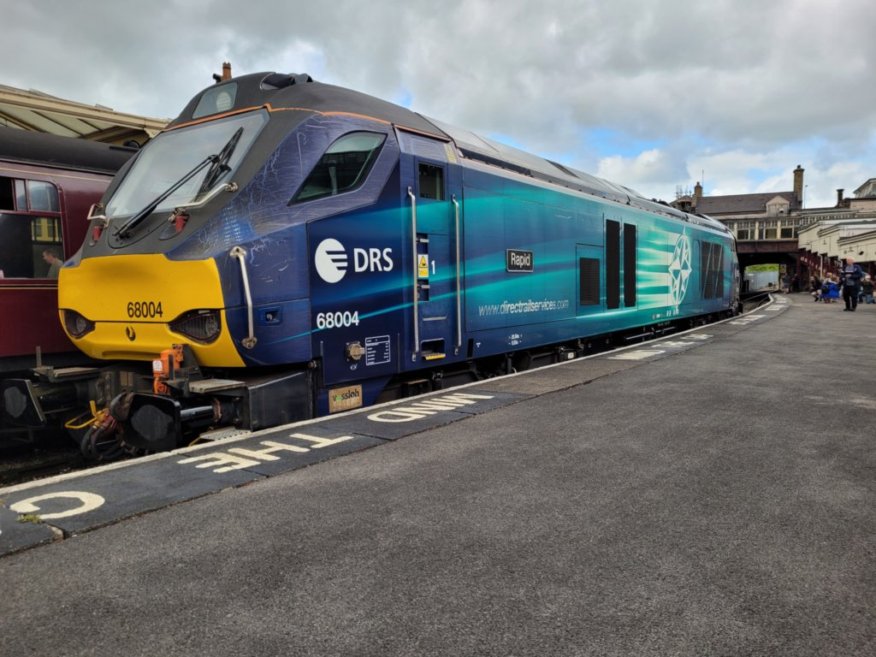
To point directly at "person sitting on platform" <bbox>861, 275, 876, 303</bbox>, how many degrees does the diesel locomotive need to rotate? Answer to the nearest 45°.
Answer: approximately 180°

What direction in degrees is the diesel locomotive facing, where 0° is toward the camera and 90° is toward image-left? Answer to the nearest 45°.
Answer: approximately 45°

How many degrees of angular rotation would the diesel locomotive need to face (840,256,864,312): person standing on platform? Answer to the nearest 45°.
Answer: approximately 180°
